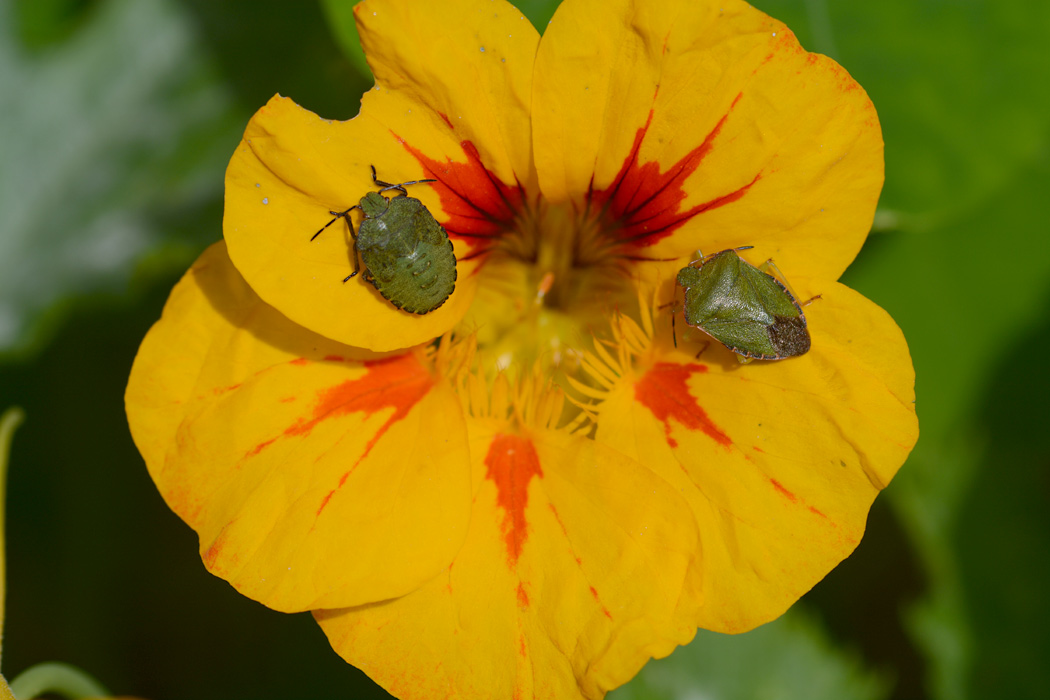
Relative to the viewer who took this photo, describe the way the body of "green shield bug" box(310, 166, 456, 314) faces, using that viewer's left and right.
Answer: facing away from the viewer and to the left of the viewer

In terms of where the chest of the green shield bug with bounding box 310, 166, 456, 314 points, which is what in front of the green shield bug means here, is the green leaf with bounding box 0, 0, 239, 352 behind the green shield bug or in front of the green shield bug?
in front
